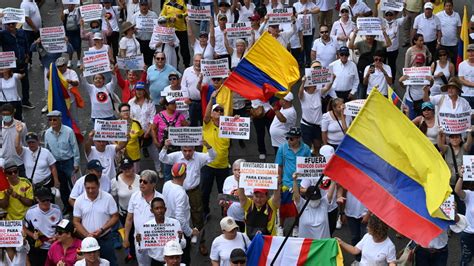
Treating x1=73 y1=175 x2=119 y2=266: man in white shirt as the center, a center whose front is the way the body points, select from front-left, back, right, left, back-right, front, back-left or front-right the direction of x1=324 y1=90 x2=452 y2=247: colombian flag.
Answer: front-left

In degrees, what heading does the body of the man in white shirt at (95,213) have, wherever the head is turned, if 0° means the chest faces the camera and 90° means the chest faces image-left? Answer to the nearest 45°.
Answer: approximately 0°

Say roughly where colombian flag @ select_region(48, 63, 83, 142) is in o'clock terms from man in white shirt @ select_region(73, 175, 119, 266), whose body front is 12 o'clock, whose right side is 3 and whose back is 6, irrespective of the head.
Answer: The colombian flag is roughly at 6 o'clock from the man in white shirt.

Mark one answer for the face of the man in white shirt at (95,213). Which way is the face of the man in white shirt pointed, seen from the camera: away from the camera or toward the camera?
toward the camera

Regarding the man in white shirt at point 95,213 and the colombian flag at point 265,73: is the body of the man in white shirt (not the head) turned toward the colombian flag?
no

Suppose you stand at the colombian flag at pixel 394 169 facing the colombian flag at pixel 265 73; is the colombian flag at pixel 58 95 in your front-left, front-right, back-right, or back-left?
front-left

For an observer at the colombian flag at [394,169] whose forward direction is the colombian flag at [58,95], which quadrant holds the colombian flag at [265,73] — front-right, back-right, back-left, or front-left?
front-right
